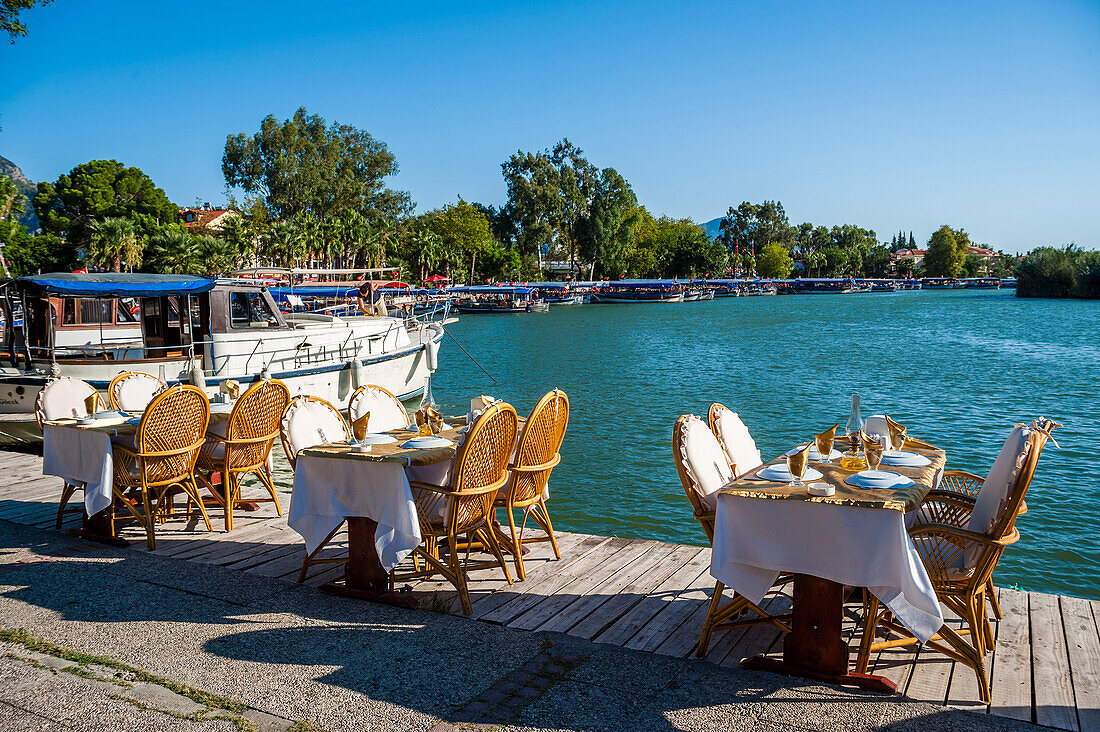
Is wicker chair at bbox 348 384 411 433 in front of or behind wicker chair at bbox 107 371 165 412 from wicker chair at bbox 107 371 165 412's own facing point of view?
in front

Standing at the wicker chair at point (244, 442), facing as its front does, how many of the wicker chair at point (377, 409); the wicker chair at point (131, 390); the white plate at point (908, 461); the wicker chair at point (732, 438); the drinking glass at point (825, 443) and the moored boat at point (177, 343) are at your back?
4

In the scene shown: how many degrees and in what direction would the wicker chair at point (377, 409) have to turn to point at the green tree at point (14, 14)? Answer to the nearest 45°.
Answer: approximately 180°

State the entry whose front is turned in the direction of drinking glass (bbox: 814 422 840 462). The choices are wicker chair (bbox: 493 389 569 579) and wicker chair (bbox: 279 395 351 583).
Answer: wicker chair (bbox: 279 395 351 583)

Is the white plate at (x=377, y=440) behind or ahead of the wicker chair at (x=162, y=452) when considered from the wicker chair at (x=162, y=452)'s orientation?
behind

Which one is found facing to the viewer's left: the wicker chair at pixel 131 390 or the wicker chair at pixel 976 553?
the wicker chair at pixel 976 553

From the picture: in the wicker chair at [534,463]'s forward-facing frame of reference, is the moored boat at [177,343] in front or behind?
in front

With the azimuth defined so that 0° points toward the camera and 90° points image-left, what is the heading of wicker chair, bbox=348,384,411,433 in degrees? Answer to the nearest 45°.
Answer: approximately 315°

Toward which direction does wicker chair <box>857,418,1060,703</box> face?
to the viewer's left
